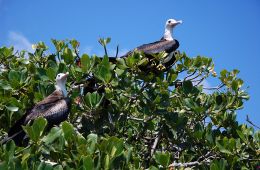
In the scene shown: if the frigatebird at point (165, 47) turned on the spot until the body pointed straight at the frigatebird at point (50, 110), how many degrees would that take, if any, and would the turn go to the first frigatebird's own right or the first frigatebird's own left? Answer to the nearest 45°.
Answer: approximately 135° to the first frigatebird's own right

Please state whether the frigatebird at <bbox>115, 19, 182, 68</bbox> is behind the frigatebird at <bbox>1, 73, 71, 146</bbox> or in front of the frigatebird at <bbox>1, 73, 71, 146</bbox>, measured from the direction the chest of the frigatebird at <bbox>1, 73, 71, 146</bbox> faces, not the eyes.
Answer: in front

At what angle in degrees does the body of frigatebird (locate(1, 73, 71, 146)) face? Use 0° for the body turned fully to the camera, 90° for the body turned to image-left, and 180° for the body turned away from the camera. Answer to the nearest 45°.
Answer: approximately 270°

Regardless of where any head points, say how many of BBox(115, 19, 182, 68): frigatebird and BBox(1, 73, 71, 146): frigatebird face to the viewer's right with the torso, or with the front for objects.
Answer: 2

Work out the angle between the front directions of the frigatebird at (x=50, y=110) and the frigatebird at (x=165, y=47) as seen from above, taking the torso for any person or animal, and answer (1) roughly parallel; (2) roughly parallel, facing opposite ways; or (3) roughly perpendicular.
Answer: roughly parallel

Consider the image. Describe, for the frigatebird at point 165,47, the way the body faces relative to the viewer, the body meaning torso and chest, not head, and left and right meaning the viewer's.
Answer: facing to the right of the viewer
